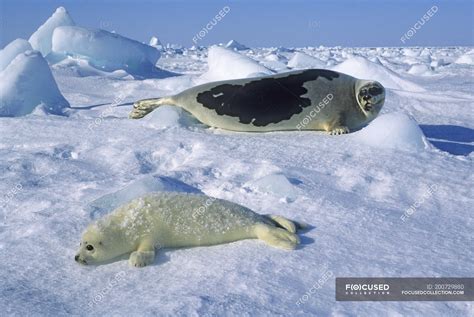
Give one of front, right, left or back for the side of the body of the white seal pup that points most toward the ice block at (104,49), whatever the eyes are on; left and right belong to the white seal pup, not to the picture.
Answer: right

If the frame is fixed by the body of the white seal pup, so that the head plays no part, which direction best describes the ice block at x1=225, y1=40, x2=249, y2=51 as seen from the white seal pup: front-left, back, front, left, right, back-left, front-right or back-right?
right

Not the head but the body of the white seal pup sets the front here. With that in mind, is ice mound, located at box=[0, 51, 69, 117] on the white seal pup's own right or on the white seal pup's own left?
on the white seal pup's own right

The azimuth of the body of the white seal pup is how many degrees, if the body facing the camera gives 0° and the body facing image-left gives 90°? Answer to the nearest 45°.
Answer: approximately 90°

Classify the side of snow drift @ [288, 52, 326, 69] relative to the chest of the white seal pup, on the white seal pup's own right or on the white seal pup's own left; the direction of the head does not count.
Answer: on the white seal pup's own right

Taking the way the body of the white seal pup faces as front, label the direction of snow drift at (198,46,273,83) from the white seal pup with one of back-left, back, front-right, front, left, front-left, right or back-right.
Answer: right

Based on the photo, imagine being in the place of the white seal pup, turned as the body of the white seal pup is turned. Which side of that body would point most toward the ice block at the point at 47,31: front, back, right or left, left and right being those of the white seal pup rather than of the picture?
right

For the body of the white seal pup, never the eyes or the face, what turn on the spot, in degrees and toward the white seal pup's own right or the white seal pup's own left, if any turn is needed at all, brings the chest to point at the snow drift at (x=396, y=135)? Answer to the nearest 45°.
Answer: approximately 135° to the white seal pup's own right
